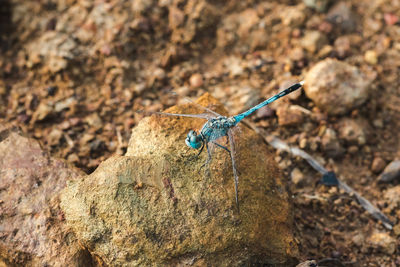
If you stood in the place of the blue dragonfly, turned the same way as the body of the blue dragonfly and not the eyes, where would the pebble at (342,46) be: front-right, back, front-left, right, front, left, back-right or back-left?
back

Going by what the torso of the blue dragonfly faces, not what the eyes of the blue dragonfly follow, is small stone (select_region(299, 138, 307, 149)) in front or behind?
behind

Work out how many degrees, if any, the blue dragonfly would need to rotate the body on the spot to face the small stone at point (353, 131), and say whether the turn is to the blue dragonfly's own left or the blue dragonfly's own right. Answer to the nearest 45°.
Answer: approximately 180°

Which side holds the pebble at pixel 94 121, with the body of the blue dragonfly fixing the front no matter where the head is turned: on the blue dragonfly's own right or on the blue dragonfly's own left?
on the blue dragonfly's own right

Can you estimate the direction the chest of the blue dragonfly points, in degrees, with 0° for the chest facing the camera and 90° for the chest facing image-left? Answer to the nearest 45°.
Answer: approximately 45°

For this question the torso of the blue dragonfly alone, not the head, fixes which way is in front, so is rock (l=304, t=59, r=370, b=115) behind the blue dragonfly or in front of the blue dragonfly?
behind

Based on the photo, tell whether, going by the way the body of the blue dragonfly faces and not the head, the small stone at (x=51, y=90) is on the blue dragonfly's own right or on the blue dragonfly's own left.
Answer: on the blue dragonfly's own right
